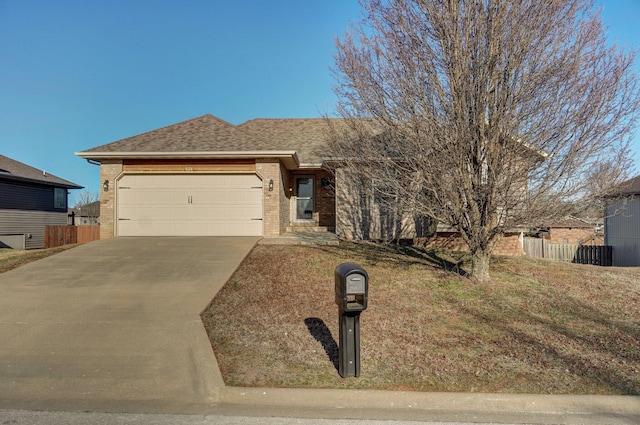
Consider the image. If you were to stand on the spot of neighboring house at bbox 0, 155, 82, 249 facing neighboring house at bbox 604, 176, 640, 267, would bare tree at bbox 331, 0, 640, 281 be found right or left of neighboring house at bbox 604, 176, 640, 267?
right

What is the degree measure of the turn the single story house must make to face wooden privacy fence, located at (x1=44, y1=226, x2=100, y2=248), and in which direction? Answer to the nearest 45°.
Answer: approximately 135° to its right

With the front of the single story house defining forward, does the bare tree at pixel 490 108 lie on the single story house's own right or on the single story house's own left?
on the single story house's own left

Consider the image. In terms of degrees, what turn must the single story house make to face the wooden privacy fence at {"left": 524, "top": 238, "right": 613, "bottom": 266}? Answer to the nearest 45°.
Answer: approximately 90° to its left

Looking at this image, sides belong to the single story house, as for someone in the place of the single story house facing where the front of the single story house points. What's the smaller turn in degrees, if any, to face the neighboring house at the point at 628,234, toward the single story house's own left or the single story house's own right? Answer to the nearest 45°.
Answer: approximately 90° to the single story house's own left

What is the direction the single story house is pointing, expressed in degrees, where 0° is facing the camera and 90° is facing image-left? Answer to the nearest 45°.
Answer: approximately 0°

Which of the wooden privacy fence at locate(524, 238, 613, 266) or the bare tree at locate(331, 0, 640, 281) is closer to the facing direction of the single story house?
the bare tree

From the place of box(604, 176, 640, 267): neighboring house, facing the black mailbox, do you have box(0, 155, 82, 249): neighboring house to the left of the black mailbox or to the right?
right

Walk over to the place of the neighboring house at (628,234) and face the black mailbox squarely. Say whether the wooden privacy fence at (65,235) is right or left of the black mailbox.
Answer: right

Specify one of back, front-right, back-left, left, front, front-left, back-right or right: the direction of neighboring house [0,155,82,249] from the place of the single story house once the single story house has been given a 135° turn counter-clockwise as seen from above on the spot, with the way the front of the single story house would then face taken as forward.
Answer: left
